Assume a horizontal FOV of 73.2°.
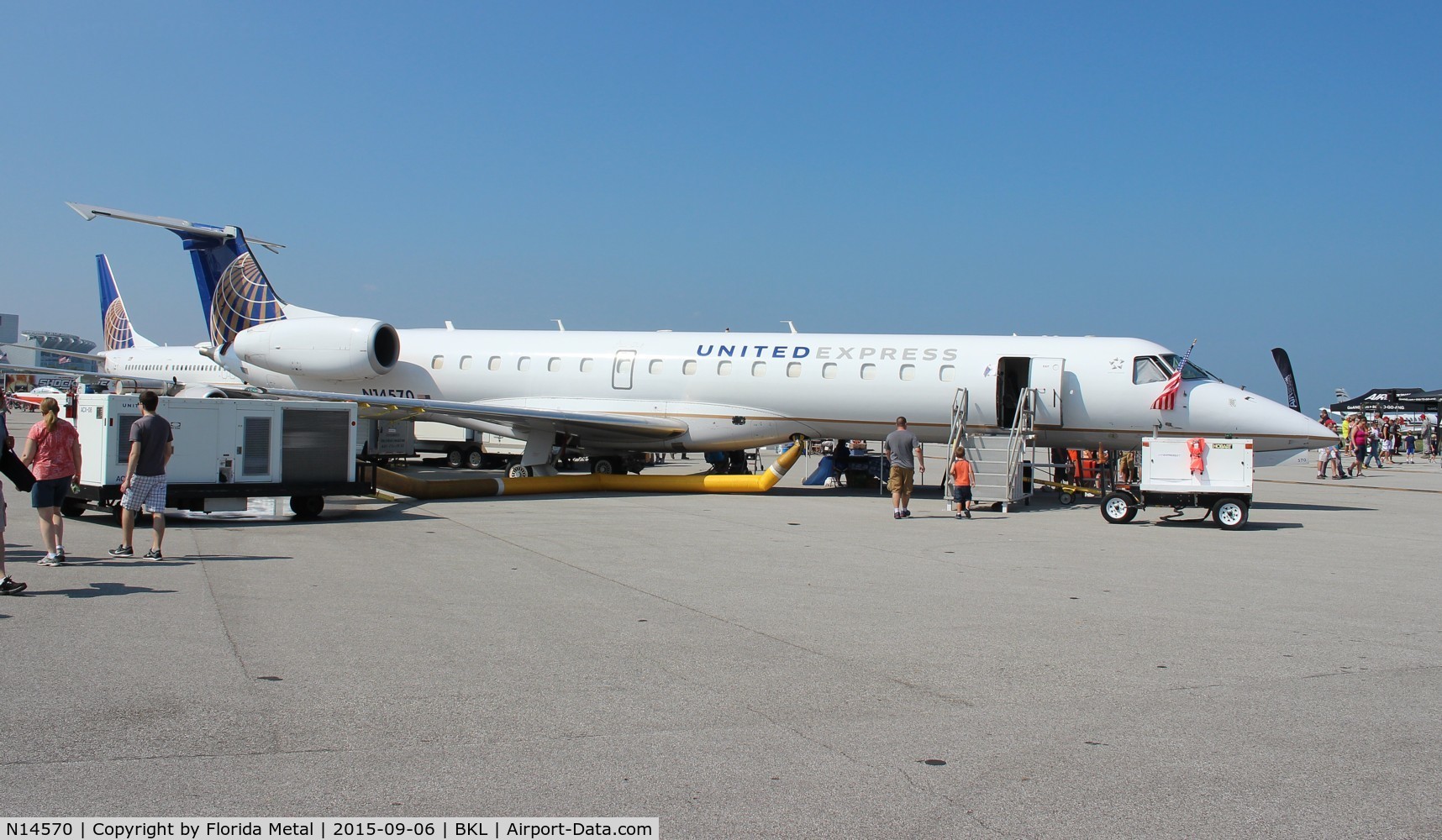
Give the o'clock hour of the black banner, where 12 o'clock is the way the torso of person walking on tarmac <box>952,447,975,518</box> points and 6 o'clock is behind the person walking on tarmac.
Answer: The black banner is roughly at 1 o'clock from the person walking on tarmac.

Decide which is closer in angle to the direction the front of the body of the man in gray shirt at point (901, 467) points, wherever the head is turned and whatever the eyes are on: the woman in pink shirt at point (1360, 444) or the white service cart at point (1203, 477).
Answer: the woman in pink shirt

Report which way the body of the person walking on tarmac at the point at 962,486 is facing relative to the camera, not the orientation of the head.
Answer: away from the camera

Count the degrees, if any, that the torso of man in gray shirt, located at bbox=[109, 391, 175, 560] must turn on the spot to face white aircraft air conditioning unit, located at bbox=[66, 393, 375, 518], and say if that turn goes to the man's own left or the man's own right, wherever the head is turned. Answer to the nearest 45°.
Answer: approximately 45° to the man's own right

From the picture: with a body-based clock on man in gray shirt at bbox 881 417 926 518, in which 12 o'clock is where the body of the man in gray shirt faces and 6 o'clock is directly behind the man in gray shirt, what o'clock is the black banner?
The black banner is roughly at 1 o'clock from the man in gray shirt.

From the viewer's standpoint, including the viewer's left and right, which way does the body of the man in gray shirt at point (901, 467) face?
facing away from the viewer

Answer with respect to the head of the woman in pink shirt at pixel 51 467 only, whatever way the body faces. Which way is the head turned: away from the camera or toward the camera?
away from the camera

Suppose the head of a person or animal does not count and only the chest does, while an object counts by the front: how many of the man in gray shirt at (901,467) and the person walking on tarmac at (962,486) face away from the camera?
2

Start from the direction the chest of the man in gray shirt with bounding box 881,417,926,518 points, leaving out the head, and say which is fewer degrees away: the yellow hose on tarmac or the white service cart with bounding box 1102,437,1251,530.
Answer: the yellow hose on tarmac

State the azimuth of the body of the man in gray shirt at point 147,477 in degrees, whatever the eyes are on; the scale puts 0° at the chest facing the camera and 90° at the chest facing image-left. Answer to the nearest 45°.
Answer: approximately 135°
